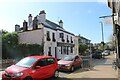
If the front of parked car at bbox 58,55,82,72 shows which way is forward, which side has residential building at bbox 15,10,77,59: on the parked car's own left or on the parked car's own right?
on the parked car's own right

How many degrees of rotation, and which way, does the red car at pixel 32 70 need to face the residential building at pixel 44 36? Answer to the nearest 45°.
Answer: approximately 135° to its right

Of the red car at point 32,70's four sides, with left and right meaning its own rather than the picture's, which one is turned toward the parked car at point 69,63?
back

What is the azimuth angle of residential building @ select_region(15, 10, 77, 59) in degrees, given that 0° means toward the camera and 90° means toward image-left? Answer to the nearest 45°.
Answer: approximately 315°

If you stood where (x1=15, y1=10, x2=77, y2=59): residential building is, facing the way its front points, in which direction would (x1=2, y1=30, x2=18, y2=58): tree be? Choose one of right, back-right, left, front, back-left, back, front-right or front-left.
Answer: right

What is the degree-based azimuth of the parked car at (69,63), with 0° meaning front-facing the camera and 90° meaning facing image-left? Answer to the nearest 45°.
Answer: approximately 45°

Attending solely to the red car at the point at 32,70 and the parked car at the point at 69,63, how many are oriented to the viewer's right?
0

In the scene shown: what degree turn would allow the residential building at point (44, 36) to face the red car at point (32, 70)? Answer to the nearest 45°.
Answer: approximately 45° to its right

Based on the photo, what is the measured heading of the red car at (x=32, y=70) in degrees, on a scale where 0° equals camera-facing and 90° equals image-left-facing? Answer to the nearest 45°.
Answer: approximately 45°

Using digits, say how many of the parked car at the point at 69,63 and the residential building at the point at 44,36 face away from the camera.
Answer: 0

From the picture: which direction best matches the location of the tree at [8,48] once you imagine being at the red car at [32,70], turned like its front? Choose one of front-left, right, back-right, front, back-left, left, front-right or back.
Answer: back-right
